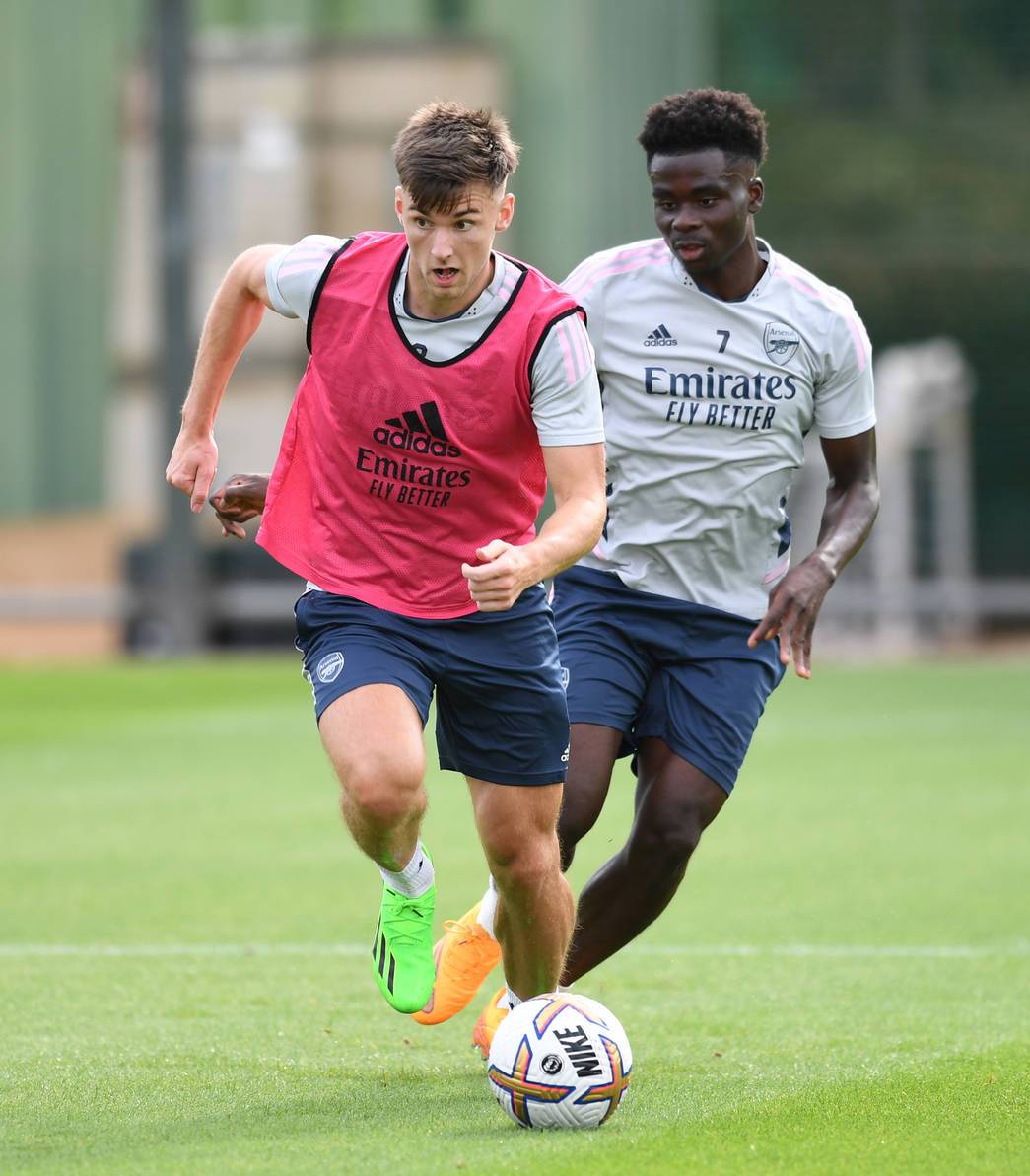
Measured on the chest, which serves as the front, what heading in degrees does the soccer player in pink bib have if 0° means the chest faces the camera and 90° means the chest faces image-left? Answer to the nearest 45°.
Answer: approximately 0°

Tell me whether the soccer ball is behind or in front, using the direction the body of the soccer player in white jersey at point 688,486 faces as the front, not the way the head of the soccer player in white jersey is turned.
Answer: in front

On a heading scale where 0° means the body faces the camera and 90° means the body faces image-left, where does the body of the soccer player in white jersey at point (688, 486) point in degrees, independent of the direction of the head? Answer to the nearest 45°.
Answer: approximately 0°

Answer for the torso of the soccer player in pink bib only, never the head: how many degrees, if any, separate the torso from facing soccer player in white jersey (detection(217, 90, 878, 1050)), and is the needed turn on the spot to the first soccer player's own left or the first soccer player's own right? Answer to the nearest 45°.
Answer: approximately 135° to the first soccer player's own left

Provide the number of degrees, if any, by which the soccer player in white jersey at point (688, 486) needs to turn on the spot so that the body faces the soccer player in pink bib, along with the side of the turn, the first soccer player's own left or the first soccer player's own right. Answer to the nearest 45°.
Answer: approximately 45° to the first soccer player's own right

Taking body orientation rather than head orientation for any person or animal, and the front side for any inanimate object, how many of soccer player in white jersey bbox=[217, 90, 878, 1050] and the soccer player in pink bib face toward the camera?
2
